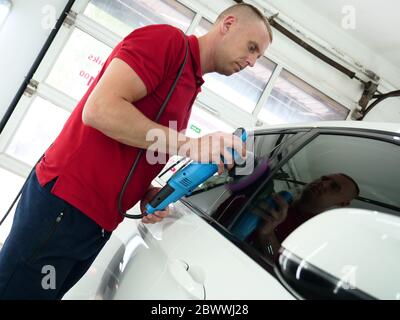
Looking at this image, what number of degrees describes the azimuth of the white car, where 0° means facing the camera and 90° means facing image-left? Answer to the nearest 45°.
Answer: approximately 315°
